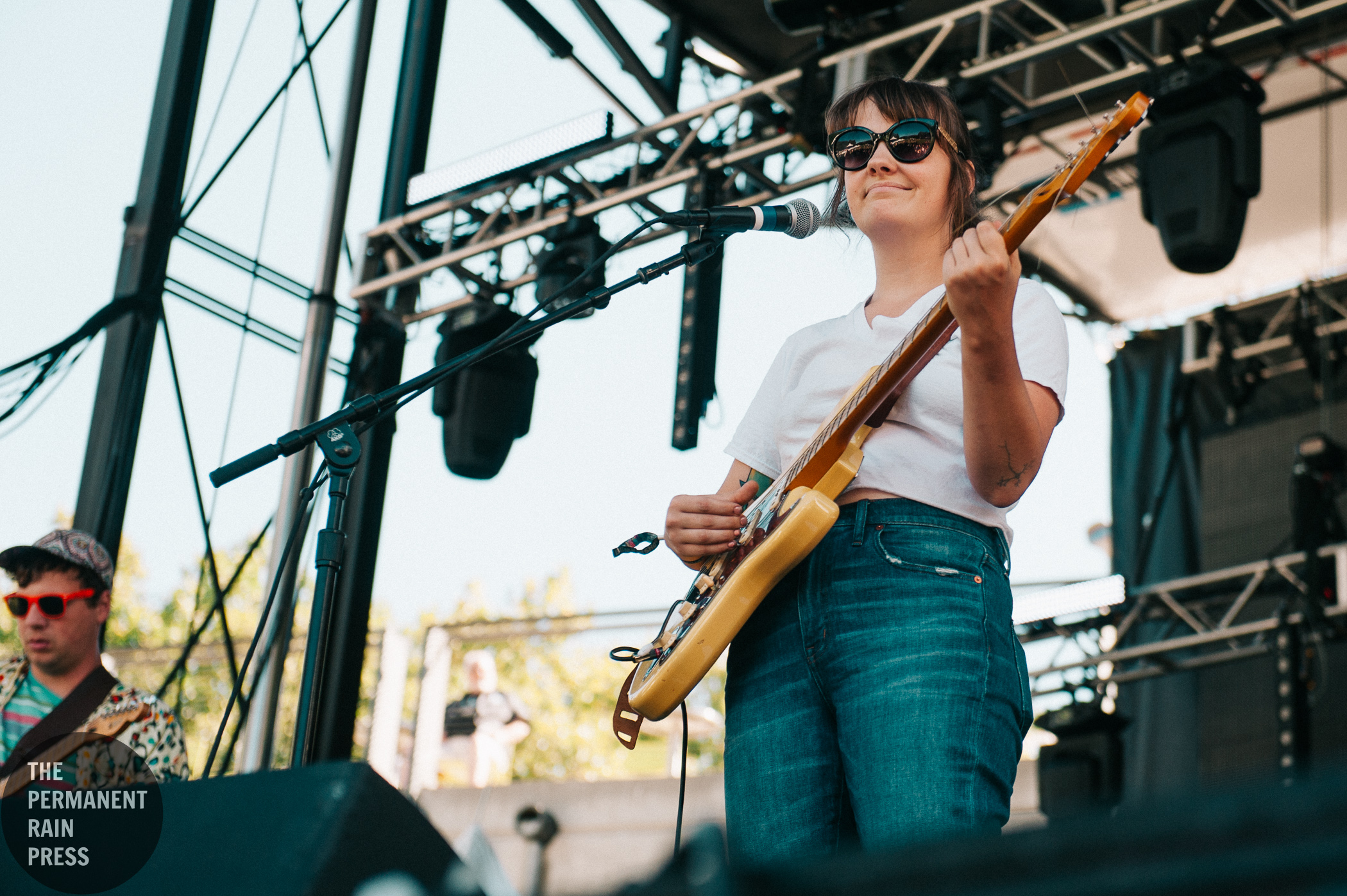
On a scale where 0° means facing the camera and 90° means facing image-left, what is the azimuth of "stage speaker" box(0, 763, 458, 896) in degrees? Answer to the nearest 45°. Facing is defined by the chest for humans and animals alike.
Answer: approximately 225°

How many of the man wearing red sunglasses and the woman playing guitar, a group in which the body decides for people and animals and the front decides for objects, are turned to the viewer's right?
0

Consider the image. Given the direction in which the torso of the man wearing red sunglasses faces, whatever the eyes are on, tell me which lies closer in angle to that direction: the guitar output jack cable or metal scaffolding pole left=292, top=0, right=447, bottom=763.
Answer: the guitar output jack cable

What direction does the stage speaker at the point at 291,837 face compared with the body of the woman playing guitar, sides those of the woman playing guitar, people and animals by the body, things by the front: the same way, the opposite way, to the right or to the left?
the opposite way

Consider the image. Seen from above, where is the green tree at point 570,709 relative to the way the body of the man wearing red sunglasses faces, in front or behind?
behind

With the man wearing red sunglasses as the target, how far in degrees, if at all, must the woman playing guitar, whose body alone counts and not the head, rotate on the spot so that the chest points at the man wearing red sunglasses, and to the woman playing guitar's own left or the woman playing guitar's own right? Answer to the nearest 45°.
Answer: approximately 90° to the woman playing guitar's own right

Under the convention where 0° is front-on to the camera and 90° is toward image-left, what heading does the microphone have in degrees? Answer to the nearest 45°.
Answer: approximately 270°

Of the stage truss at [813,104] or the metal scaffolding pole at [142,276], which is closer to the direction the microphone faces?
the stage truss

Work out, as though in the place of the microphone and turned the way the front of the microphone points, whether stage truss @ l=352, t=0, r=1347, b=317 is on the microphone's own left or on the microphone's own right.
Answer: on the microphone's own left

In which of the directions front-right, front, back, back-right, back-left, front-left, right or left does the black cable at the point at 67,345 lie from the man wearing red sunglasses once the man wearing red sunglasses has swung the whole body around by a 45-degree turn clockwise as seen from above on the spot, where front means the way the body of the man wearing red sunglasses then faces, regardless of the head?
right
